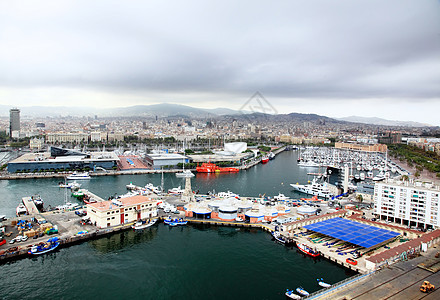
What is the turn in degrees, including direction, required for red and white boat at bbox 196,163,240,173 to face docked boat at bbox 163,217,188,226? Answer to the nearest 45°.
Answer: approximately 90° to its left

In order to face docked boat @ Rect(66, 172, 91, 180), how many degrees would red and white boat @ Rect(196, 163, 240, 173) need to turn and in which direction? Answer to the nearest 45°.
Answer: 0° — it already faces it

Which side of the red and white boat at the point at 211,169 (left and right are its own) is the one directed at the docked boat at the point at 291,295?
left

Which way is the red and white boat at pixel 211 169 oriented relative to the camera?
to the viewer's left
